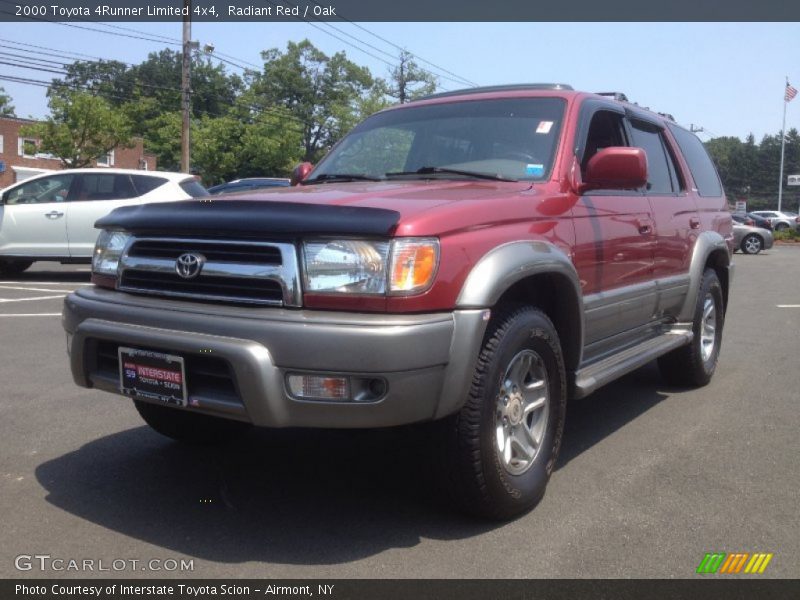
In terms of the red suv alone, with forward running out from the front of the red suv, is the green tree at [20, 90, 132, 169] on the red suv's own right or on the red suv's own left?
on the red suv's own right

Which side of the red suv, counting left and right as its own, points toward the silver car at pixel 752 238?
back

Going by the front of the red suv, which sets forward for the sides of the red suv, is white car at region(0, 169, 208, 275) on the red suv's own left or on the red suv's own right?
on the red suv's own right

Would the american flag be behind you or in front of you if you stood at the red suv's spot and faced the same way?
behind

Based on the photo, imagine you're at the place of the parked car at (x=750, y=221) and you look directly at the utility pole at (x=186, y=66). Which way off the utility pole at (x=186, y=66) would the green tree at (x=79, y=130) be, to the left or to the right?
right

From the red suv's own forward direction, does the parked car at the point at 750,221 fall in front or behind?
behind

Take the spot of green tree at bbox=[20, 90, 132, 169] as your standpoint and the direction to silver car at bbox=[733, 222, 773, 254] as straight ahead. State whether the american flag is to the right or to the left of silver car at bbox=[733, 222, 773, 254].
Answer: left

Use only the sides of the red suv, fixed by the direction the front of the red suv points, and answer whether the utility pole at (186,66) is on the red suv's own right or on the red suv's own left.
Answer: on the red suv's own right

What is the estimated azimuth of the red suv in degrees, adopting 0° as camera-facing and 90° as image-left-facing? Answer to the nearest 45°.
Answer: approximately 45°
